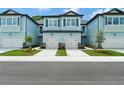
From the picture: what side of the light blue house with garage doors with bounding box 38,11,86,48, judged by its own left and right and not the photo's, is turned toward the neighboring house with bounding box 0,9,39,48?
right

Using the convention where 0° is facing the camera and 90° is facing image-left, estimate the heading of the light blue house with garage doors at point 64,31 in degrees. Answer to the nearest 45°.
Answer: approximately 0°

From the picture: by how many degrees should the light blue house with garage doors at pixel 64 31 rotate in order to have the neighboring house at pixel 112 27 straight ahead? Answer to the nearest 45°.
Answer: approximately 90° to its left
